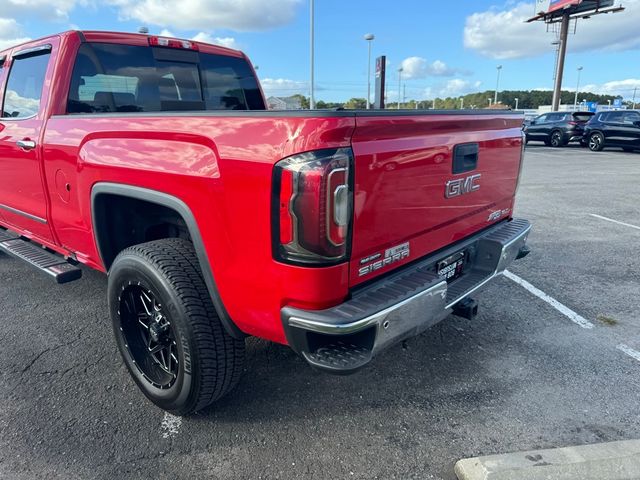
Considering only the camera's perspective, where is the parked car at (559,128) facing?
facing away from the viewer and to the left of the viewer

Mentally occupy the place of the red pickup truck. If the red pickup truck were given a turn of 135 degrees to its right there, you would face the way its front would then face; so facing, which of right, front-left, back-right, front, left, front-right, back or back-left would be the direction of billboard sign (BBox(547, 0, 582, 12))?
front-left

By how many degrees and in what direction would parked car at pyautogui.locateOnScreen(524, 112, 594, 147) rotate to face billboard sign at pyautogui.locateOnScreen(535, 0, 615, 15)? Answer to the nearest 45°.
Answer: approximately 45° to its right

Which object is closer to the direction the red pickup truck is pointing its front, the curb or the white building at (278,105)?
the white building

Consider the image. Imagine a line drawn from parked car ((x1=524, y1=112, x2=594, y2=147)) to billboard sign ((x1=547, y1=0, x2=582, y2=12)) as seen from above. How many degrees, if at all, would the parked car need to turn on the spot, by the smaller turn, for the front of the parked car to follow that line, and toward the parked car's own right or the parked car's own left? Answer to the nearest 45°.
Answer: approximately 45° to the parked car's own right

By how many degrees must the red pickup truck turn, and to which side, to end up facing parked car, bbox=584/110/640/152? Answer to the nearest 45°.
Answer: approximately 90° to its right

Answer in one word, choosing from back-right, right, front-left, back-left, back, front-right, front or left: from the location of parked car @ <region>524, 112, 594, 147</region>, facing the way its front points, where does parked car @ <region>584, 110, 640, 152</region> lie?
back

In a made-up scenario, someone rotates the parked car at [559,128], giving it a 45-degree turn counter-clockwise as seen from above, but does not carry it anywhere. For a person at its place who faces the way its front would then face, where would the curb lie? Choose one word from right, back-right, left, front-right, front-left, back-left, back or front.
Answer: left

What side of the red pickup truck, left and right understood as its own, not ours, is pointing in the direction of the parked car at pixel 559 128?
right

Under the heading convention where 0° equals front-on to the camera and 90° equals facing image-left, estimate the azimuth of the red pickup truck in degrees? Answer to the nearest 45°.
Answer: approximately 135°

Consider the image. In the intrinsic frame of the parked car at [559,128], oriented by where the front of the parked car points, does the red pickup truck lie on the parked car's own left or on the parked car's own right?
on the parked car's own left

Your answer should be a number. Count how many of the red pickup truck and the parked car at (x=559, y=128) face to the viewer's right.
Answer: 0

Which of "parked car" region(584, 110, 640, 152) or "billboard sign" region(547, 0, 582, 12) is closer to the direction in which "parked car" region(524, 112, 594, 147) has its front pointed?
the billboard sign
